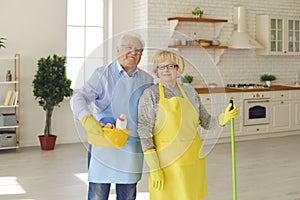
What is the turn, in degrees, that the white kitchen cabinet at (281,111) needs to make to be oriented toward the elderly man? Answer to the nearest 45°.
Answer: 0° — it already faces them

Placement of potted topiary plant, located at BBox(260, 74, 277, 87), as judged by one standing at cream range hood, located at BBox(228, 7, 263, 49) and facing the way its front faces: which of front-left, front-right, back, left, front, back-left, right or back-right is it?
left

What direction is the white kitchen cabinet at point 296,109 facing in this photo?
toward the camera

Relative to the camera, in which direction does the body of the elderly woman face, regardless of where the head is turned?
toward the camera

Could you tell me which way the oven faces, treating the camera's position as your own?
facing the viewer

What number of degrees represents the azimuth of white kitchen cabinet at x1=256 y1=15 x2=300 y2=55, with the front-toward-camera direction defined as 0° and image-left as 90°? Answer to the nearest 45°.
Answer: approximately 315°

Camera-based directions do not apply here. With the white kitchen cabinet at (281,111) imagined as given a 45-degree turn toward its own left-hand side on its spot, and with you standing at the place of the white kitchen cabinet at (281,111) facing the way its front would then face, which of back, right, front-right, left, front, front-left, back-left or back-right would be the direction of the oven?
right

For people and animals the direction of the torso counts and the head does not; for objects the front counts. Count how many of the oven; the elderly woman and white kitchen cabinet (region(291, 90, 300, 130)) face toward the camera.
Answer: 3

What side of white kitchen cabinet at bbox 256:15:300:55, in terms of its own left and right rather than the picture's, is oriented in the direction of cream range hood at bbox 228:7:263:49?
right
